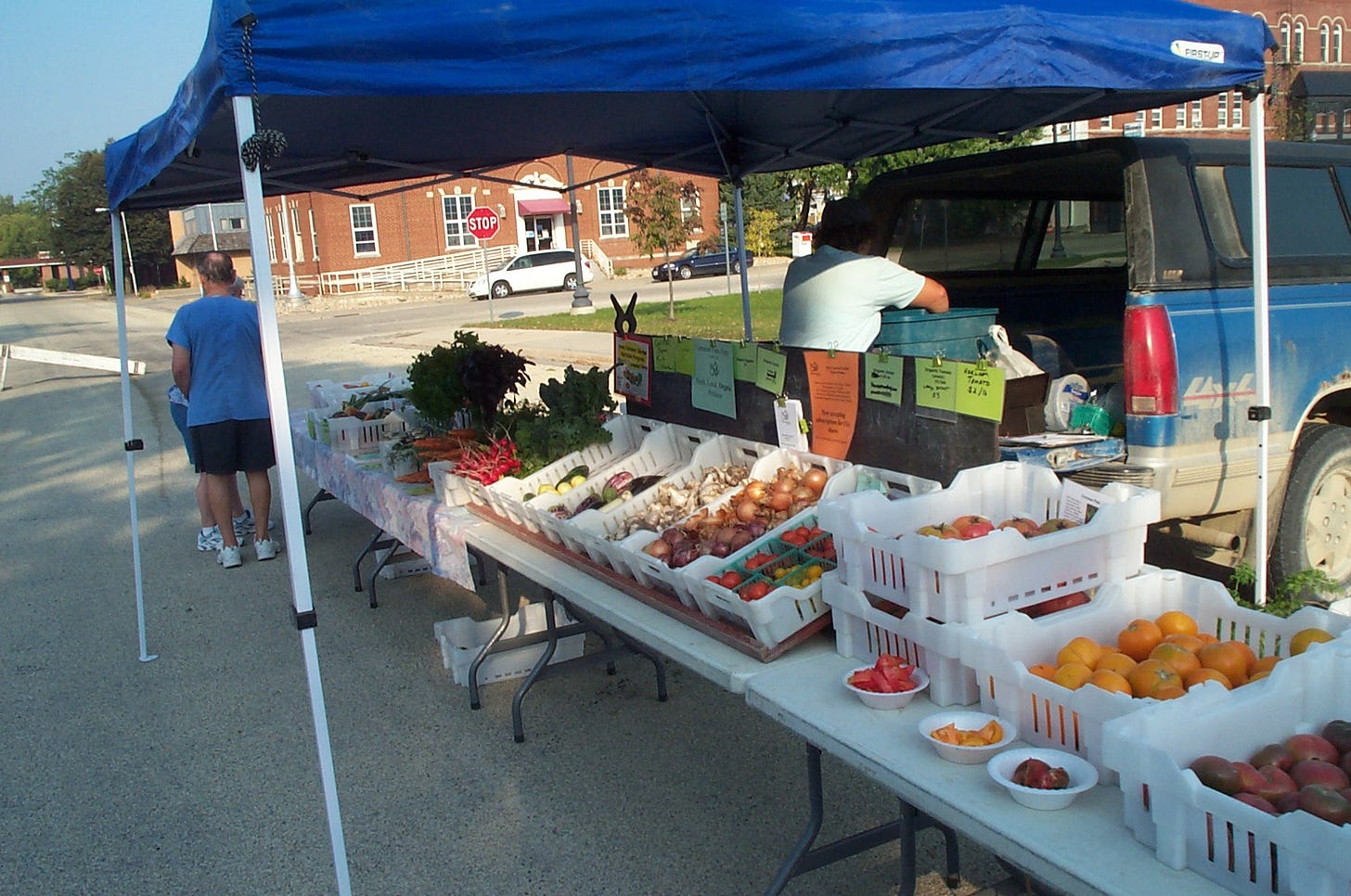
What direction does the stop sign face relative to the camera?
toward the camera

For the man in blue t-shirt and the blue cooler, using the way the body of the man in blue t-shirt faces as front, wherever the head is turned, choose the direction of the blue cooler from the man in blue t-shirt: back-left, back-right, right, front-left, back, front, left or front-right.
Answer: back-right

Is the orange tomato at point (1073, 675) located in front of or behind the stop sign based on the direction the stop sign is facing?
in front

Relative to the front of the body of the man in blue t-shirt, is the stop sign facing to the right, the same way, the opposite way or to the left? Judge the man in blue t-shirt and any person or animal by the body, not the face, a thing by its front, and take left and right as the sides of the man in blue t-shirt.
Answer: the opposite way

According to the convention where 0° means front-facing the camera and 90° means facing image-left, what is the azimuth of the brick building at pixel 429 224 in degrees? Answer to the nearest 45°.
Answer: approximately 0°

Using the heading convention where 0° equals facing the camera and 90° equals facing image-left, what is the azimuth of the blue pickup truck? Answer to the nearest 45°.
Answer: approximately 225°

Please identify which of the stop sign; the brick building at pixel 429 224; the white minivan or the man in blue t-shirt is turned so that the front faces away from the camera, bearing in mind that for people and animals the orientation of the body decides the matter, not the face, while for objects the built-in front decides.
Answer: the man in blue t-shirt

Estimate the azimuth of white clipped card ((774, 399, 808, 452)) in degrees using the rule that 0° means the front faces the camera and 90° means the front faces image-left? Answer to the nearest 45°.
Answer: approximately 45°

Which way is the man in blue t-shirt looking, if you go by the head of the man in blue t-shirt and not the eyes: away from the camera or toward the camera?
away from the camera

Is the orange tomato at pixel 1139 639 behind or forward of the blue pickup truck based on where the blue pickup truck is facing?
behind

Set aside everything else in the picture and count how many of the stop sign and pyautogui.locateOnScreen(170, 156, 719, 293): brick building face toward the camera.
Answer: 2

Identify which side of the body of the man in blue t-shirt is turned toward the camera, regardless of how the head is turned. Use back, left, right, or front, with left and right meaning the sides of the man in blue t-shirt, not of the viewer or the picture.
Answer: back

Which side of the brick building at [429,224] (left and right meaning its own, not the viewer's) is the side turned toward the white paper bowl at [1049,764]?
front

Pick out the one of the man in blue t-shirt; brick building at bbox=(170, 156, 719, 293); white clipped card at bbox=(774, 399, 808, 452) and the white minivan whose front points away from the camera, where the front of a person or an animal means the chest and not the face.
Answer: the man in blue t-shirt

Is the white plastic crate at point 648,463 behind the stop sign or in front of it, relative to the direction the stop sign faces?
in front

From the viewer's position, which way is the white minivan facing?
facing the viewer and to the left of the viewer

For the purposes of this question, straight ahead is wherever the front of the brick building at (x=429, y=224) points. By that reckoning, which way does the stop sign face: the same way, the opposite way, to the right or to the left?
the same way
